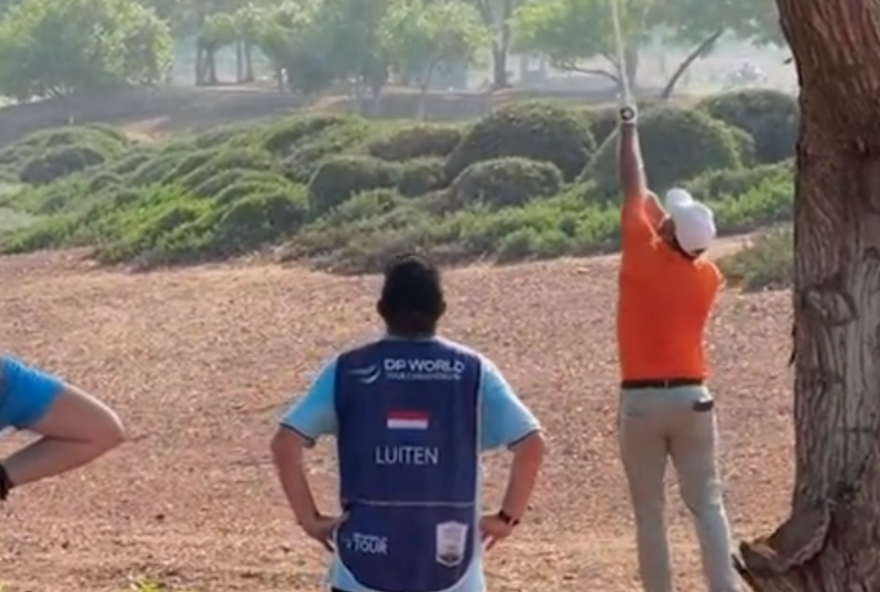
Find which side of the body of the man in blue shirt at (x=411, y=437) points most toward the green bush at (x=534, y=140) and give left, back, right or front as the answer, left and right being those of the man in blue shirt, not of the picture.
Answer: front

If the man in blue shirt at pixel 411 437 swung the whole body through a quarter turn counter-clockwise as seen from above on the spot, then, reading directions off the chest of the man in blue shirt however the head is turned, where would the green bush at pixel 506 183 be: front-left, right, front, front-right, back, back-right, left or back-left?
right

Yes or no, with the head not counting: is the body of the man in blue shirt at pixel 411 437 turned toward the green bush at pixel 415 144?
yes

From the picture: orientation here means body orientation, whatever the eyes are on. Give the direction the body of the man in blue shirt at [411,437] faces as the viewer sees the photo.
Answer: away from the camera

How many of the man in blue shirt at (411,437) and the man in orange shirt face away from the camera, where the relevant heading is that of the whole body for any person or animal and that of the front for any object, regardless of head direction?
2

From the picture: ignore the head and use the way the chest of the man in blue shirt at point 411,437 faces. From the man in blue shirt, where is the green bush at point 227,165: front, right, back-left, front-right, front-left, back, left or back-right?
front

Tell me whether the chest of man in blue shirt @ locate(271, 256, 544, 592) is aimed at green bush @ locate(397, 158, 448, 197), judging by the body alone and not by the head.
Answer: yes

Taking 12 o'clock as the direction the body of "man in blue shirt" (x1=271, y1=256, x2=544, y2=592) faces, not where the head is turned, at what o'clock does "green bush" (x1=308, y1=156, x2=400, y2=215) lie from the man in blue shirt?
The green bush is roughly at 12 o'clock from the man in blue shirt.

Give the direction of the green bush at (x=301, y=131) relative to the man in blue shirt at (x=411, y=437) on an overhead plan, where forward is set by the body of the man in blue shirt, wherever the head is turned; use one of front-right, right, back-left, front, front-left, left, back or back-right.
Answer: front

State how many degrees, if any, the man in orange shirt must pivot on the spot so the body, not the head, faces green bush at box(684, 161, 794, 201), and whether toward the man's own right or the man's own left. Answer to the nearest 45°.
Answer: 0° — they already face it

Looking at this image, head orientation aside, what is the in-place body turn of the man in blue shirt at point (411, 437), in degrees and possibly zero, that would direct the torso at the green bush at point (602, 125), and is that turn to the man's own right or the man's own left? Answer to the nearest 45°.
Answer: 0° — they already face it

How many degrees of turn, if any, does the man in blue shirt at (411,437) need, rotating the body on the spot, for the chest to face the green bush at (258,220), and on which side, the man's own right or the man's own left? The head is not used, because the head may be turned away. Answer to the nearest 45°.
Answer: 0° — they already face it

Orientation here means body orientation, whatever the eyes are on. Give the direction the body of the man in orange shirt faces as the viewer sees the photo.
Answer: away from the camera

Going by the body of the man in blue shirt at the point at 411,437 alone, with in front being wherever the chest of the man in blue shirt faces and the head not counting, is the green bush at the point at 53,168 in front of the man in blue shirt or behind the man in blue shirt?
in front

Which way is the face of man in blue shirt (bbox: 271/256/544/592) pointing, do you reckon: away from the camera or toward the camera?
away from the camera

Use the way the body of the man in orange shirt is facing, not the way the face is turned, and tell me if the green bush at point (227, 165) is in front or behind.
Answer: in front
